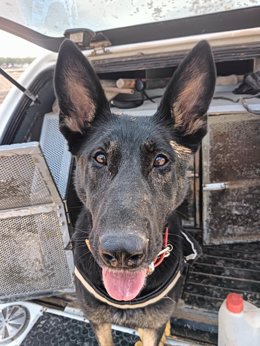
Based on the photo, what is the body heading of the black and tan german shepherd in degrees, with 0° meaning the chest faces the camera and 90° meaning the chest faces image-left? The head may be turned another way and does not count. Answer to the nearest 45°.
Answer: approximately 0°
